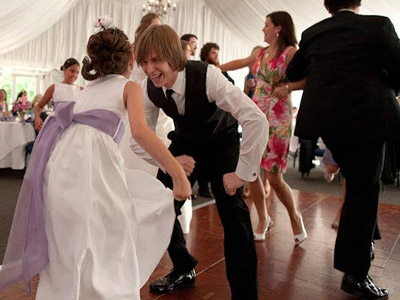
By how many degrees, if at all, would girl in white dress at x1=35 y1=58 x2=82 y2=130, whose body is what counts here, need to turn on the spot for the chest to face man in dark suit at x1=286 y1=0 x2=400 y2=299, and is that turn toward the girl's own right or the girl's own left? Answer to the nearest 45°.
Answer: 0° — they already face them

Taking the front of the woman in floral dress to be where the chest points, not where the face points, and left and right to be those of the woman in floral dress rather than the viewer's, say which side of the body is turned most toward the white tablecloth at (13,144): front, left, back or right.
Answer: right

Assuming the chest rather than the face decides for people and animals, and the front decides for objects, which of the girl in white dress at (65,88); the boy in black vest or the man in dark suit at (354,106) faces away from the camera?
the man in dark suit

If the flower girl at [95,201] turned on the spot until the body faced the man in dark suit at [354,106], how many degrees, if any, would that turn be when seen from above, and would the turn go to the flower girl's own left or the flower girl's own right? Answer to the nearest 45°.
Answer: approximately 45° to the flower girl's own right

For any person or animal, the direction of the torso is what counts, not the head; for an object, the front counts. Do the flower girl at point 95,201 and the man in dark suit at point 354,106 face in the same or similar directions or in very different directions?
same or similar directions

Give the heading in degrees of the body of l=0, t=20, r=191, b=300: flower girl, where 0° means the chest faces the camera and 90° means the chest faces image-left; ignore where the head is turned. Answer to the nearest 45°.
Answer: approximately 225°

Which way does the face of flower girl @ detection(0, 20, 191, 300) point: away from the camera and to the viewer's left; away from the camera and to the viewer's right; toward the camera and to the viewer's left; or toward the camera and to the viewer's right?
away from the camera and to the viewer's right

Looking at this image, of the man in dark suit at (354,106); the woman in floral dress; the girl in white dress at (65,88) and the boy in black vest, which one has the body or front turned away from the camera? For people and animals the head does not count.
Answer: the man in dark suit

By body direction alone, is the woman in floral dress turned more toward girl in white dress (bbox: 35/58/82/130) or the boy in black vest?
the boy in black vest

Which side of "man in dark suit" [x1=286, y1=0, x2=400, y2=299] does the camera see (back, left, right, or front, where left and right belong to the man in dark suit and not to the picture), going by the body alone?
back

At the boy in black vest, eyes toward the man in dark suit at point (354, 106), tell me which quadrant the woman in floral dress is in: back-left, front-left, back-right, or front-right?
front-left

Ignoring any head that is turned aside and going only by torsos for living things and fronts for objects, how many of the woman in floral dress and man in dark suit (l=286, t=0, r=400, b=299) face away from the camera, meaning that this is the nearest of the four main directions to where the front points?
1

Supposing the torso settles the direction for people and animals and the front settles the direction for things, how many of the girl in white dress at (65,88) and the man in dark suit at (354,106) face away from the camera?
1

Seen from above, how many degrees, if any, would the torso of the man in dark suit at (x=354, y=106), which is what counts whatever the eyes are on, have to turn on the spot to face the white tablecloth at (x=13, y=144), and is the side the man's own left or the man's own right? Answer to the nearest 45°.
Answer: approximately 45° to the man's own left
